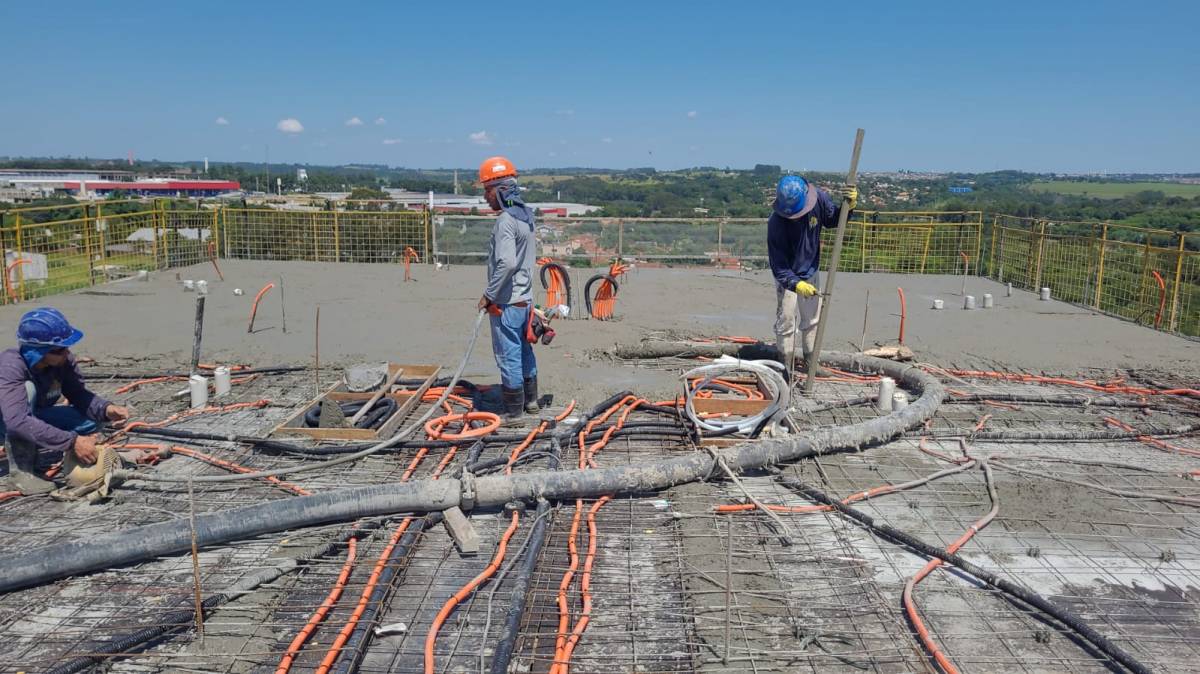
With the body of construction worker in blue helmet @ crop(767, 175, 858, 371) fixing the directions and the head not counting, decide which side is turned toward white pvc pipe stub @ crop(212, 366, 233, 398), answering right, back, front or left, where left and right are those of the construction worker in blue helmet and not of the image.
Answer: right

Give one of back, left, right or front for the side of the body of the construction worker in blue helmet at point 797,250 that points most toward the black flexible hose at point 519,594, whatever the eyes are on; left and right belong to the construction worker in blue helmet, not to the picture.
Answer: front

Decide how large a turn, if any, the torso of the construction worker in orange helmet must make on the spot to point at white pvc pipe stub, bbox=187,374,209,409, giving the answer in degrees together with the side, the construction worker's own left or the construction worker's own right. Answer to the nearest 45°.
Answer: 0° — they already face it

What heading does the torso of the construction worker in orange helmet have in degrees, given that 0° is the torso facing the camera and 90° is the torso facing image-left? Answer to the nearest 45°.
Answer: approximately 90°

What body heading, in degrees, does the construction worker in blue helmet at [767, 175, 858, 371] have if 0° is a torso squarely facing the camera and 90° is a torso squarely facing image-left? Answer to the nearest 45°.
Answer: approximately 0°

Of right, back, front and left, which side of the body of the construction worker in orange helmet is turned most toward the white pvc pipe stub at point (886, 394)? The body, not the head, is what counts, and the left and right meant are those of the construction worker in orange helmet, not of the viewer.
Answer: back

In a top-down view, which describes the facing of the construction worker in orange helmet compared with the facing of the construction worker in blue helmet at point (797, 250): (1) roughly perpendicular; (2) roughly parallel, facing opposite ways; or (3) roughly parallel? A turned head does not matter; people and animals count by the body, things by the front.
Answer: roughly perpendicular
